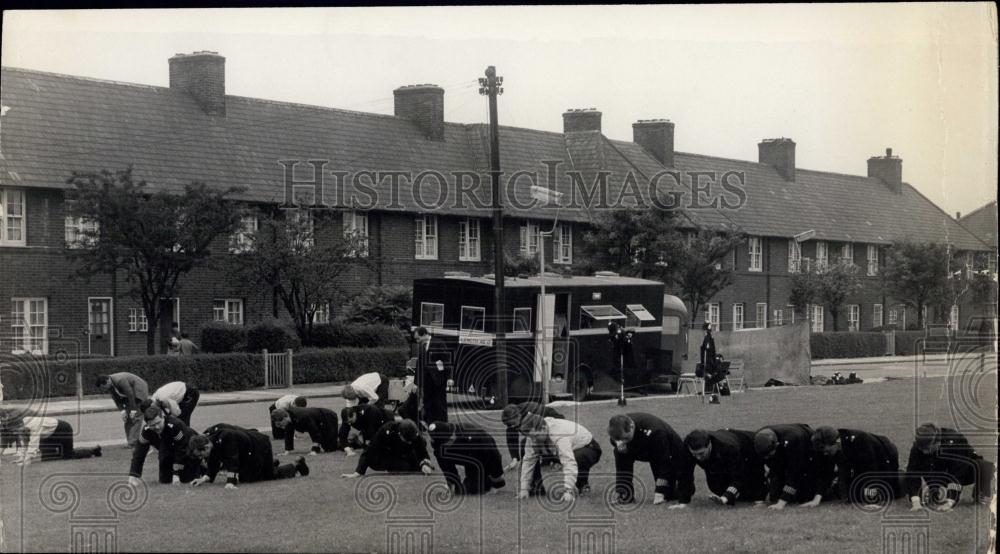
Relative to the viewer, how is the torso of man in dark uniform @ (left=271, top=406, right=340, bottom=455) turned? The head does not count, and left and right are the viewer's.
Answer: facing to the left of the viewer

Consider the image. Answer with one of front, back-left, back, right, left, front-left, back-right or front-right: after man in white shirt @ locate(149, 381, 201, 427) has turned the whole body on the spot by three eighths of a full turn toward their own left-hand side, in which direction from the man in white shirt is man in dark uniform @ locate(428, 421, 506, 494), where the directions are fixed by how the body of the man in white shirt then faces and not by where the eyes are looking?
front

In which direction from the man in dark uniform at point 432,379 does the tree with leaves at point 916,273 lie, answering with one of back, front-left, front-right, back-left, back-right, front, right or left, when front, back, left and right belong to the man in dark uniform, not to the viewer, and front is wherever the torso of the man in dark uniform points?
back

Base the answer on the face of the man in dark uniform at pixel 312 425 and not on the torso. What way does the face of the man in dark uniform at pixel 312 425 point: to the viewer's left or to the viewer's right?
to the viewer's left

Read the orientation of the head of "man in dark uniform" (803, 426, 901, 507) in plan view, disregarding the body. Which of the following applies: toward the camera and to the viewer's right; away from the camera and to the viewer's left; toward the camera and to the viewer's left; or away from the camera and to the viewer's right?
toward the camera and to the viewer's left

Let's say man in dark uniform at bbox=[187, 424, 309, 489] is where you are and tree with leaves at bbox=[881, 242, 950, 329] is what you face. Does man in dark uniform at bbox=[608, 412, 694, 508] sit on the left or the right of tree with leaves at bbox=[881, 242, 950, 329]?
right

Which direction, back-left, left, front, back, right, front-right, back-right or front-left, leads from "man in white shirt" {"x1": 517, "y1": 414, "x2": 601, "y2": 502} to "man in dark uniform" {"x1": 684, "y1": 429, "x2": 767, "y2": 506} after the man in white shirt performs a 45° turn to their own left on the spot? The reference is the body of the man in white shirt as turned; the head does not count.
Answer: left

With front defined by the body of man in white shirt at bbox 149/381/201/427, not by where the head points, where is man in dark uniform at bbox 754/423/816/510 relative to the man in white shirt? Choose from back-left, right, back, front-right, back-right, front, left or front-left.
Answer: back-left

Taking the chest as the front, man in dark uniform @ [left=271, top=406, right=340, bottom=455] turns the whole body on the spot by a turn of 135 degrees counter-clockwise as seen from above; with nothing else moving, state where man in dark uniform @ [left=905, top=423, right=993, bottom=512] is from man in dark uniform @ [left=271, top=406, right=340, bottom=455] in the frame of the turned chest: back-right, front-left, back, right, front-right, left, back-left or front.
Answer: front

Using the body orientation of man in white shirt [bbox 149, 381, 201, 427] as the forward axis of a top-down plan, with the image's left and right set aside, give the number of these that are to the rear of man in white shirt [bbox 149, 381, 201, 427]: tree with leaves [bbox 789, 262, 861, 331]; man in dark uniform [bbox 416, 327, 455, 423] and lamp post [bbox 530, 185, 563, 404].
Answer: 3

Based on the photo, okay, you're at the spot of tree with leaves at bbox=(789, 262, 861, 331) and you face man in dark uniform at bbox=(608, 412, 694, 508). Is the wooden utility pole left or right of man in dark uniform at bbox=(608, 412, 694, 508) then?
right

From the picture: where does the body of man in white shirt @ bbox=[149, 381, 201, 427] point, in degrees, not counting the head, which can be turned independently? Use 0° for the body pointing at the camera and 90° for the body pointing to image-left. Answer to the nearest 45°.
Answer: approximately 90°

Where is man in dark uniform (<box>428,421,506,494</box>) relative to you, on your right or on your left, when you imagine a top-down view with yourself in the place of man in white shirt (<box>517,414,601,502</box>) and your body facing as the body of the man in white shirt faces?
on your right

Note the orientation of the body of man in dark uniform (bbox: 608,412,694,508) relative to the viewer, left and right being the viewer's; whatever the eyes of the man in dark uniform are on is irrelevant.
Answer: facing the viewer and to the left of the viewer
